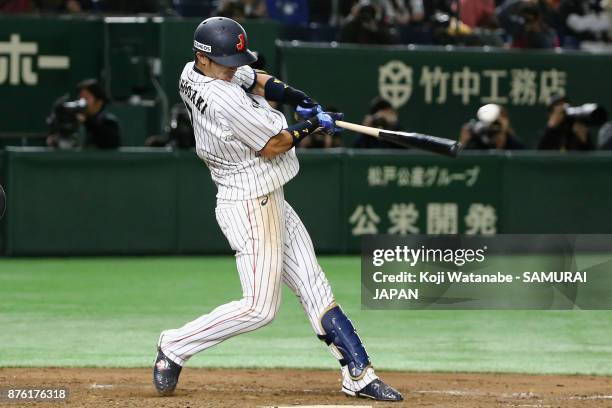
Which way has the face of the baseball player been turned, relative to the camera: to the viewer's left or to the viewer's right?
to the viewer's right

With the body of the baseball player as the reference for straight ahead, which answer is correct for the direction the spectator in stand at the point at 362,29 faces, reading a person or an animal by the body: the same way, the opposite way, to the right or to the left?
to the right

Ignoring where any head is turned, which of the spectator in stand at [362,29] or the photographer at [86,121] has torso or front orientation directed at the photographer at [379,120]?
the spectator in stand

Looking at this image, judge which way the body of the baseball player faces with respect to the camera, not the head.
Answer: to the viewer's right

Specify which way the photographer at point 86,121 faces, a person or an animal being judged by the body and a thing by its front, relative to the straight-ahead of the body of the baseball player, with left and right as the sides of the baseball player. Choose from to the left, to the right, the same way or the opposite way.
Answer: the opposite way

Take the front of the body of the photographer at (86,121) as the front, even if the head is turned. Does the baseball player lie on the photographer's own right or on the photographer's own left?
on the photographer's own left

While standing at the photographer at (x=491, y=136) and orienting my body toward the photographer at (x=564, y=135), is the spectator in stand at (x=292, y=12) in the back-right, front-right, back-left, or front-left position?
back-left

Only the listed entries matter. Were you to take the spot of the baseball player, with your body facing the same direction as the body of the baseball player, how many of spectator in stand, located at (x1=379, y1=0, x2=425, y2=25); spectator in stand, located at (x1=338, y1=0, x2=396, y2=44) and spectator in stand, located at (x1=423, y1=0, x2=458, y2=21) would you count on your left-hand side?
3
